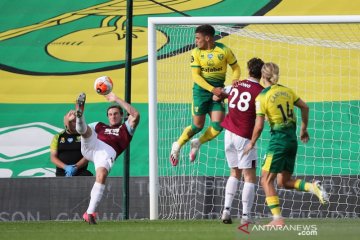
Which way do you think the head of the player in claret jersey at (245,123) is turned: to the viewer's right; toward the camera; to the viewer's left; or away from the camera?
away from the camera

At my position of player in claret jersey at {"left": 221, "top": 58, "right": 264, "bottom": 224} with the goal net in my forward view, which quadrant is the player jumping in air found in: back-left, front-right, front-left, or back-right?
front-left

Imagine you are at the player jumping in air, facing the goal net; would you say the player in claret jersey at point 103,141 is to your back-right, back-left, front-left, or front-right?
back-left

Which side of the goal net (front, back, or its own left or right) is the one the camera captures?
front

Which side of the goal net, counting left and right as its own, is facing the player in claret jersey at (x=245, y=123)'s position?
front

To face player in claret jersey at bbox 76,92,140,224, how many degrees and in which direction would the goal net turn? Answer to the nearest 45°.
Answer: approximately 45° to its right

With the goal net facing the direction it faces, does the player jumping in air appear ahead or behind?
ahead
